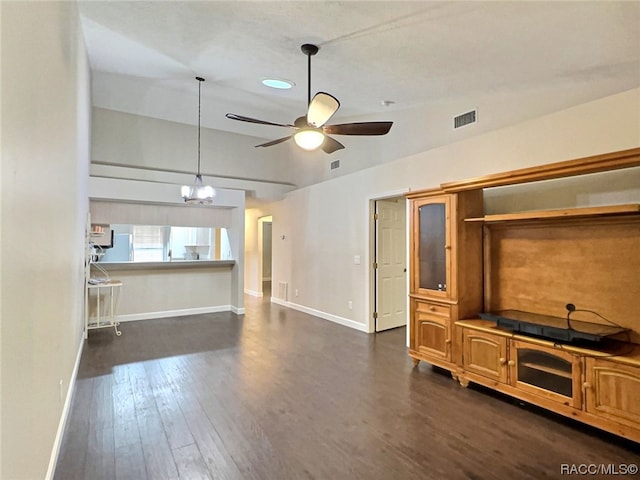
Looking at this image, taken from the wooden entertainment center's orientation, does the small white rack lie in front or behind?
in front

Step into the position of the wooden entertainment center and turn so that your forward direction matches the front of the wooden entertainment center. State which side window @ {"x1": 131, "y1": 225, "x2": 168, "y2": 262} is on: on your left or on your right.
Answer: on your right

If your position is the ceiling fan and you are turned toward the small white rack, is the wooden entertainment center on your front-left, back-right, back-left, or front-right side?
back-right

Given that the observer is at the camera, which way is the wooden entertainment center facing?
facing the viewer and to the left of the viewer

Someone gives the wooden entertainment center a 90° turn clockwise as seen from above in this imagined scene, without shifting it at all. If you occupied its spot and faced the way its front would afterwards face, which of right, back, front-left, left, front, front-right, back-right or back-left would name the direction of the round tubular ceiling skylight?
front-left

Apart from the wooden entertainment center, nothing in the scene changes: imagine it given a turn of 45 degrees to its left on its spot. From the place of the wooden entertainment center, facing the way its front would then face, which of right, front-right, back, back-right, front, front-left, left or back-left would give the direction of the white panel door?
back-right

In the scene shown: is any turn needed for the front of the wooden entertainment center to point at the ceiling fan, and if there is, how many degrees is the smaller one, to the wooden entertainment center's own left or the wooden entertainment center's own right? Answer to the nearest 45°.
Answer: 0° — it already faces it
